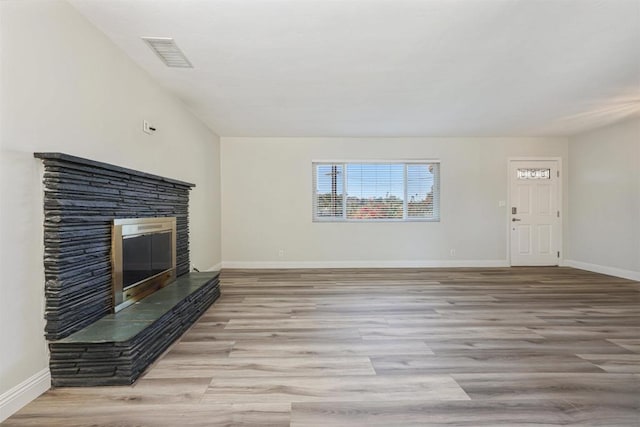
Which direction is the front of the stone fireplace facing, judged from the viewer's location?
facing the viewer and to the right of the viewer

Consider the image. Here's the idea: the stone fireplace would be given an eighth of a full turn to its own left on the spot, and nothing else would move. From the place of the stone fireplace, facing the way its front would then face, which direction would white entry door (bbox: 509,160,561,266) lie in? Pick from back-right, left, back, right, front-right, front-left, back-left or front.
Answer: front

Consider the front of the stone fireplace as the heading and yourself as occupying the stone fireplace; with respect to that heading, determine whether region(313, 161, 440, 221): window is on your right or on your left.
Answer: on your left
